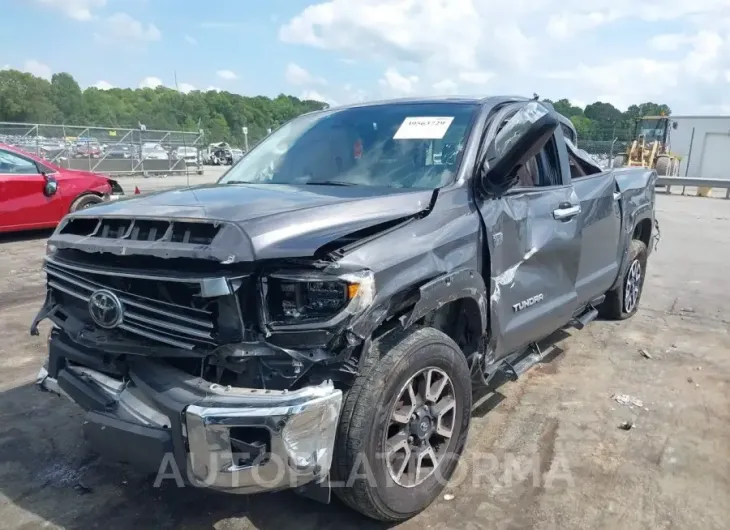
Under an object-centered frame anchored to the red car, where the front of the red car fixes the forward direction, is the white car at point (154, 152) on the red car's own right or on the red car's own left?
on the red car's own left

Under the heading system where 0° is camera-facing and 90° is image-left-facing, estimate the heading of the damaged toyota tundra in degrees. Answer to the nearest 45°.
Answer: approximately 45°

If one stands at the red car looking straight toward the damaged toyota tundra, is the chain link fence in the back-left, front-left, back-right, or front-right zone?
back-left

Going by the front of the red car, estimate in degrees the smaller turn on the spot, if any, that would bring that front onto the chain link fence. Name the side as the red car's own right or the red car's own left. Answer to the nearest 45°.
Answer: approximately 90° to the red car's own left

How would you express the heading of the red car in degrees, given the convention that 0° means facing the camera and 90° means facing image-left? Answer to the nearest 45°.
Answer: approximately 270°

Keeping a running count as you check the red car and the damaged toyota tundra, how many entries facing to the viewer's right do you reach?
1

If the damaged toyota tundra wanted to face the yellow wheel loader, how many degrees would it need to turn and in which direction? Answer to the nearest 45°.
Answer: approximately 180°

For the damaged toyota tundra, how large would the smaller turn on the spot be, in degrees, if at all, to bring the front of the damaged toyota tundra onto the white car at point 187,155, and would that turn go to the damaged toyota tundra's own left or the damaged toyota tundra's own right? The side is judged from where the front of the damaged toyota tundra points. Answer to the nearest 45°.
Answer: approximately 135° to the damaged toyota tundra's own right

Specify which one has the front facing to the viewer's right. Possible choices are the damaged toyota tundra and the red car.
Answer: the red car

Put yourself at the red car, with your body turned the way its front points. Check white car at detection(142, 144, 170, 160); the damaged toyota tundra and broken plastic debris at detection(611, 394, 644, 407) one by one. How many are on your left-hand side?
1
